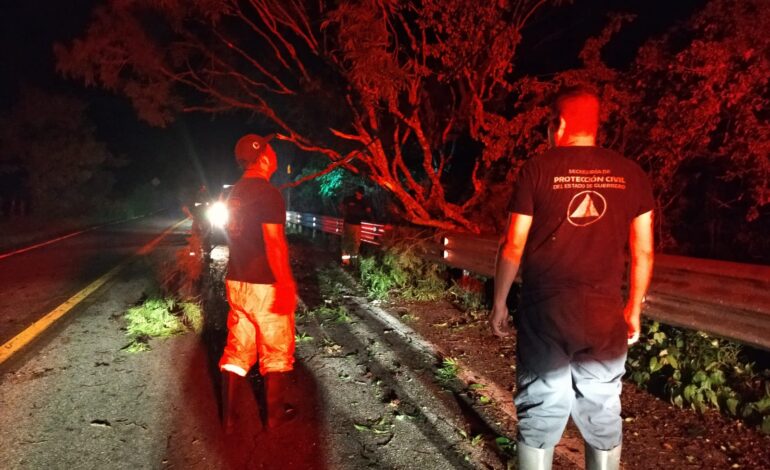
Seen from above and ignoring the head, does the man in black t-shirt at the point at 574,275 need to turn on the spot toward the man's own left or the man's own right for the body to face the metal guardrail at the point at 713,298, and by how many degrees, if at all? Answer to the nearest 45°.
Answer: approximately 45° to the man's own right

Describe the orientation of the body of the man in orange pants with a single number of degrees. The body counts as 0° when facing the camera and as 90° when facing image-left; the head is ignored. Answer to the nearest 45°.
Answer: approximately 225°

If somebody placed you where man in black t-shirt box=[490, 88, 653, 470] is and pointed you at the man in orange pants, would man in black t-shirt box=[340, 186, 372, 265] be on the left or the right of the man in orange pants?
right

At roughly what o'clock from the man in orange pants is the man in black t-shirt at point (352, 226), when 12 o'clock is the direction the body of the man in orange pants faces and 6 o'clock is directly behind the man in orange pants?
The man in black t-shirt is roughly at 11 o'clock from the man in orange pants.

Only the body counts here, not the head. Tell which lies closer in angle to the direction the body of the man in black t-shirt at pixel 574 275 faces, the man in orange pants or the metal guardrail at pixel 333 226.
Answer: the metal guardrail

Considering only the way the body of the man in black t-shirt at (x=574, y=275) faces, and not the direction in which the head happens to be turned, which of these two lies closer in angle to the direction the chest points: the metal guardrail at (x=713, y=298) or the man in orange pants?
the metal guardrail

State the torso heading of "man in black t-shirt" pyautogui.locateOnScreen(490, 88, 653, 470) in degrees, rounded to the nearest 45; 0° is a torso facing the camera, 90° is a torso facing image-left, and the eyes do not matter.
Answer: approximately 180°

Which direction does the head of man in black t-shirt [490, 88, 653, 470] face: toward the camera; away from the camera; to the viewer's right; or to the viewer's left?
away from the camera

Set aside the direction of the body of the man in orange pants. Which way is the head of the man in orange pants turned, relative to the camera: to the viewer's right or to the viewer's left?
to the viewer's right

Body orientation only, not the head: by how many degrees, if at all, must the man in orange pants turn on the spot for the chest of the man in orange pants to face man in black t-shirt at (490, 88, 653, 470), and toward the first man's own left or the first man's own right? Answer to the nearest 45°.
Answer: approximately 90° to the first man's own right

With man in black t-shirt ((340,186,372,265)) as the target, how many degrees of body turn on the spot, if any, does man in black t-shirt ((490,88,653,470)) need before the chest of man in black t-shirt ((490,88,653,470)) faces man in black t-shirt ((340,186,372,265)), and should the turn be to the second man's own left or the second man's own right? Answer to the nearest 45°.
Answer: approximately 45° to the second man's own left
